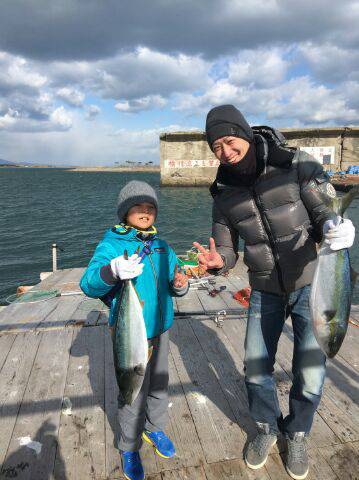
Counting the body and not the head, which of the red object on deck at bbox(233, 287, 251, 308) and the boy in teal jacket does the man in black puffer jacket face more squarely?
the boy in teal jacket

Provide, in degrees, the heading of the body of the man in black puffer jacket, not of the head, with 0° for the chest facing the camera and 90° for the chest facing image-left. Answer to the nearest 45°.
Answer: approximately 0°

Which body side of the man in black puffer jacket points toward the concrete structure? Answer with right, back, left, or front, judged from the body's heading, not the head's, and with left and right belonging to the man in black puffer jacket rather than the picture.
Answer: back

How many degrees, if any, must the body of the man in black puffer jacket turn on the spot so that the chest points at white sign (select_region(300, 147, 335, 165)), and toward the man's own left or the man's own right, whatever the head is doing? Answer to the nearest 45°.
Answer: approximately 180°

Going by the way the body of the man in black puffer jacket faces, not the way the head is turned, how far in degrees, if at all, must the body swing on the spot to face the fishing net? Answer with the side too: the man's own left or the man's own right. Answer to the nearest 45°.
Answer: approximately 135° to the man's own right

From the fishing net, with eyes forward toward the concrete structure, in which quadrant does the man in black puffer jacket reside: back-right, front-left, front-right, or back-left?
back-right

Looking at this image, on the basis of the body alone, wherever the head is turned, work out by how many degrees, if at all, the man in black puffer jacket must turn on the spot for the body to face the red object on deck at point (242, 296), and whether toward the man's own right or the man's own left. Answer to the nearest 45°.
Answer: approximately 180°

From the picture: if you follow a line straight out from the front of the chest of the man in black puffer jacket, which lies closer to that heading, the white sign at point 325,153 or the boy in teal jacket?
the boy in teal jacket
